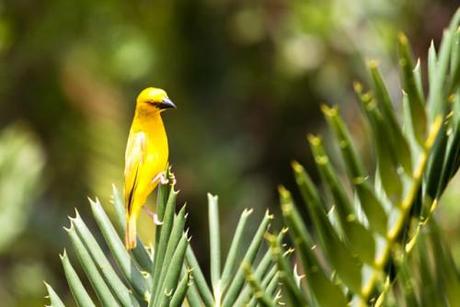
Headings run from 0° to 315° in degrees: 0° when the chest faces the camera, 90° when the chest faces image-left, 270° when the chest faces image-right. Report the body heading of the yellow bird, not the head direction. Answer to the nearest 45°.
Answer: approximately 270°
